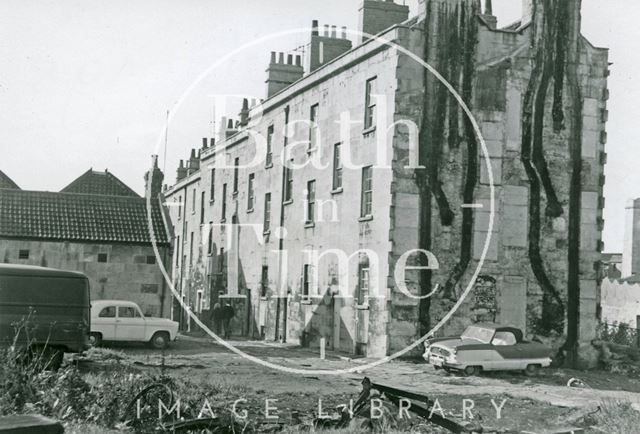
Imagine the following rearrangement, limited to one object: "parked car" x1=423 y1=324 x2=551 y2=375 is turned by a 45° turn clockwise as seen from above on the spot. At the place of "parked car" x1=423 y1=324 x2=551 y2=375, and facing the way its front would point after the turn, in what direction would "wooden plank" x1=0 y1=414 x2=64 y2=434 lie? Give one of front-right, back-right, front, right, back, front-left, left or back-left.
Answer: left

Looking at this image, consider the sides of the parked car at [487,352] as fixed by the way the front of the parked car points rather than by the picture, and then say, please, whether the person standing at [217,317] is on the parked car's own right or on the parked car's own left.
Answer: on the parked car's own right

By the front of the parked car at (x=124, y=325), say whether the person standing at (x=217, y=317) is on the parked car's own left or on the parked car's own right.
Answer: on the parked car's own left

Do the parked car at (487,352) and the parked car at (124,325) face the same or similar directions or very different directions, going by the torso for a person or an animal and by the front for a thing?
very different directions

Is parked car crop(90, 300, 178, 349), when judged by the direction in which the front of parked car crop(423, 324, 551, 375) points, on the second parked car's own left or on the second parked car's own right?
on the second parked car's own right

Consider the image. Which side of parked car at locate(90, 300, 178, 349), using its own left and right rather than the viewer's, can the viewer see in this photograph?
right

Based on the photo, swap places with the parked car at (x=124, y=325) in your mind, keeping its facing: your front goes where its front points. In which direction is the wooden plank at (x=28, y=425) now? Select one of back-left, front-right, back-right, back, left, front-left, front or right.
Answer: right

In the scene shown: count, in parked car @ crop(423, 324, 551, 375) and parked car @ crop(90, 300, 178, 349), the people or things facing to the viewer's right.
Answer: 1

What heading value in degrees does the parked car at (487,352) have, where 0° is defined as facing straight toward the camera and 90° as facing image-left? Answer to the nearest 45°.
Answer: approximately 45°

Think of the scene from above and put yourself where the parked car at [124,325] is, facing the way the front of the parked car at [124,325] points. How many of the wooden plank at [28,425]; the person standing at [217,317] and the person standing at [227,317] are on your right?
1

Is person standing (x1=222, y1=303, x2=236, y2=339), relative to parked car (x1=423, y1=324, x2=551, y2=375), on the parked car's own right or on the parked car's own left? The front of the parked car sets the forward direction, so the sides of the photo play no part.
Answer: on the parked car's own right
